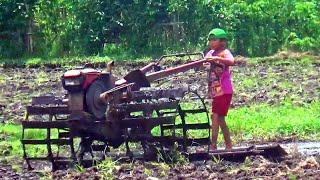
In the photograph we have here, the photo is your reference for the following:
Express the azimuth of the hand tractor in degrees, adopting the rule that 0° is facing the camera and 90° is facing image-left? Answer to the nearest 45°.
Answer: approximately 45°
